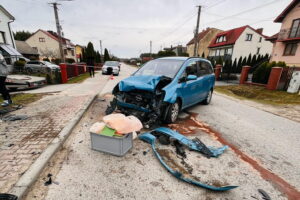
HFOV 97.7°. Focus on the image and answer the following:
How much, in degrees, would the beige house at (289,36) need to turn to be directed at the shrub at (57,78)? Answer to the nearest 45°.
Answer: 0° — it already faces it

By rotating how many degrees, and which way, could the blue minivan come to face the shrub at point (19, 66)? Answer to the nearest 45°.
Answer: approximately 90° to its right

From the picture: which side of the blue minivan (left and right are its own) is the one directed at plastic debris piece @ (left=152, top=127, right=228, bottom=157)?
left

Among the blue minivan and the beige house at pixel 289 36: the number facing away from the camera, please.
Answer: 0

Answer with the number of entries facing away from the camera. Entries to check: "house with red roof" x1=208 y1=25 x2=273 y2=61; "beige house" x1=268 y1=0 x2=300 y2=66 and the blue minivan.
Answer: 0

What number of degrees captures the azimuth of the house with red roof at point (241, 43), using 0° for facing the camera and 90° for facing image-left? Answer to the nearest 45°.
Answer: approximately 45°

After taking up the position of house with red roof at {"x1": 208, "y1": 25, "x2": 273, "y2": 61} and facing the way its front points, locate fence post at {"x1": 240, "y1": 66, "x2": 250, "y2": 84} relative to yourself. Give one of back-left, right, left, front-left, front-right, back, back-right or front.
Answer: front-left

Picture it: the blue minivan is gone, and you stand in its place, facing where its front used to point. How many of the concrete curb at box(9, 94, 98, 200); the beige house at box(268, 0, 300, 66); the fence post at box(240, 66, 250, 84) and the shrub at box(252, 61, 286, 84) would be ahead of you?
1

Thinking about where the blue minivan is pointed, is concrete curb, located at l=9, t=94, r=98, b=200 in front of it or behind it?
in front

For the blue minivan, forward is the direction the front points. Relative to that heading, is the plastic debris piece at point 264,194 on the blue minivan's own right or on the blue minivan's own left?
on the blue minivan's own left

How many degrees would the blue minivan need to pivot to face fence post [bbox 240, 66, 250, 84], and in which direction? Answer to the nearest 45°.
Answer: approximately 180°

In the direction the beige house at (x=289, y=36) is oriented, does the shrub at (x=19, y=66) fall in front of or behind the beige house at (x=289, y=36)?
in front

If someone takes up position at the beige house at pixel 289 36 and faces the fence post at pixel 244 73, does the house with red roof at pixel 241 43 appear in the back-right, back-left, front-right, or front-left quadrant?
back-right

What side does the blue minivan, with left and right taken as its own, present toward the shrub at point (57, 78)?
right

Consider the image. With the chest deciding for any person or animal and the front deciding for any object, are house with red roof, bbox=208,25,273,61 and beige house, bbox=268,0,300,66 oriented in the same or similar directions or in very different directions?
same or similar directions

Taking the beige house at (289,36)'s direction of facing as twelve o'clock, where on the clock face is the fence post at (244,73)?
The fence post is roughly at 11 o'clock from the beige house.

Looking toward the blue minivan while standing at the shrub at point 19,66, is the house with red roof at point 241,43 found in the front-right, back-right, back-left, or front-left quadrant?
front-left

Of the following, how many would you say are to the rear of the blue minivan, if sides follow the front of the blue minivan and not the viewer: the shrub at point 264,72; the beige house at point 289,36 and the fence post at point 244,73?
3

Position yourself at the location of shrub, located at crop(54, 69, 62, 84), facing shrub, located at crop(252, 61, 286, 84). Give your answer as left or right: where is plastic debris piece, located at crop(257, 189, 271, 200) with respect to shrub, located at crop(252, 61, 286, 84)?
right

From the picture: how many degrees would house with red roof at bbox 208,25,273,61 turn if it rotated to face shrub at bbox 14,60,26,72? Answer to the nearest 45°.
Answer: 0° — it already faces it
